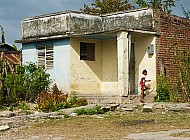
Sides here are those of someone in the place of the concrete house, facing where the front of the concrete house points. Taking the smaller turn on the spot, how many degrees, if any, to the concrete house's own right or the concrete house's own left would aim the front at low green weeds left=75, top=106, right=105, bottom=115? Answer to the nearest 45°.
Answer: approximately 45° to the concrete house's own left

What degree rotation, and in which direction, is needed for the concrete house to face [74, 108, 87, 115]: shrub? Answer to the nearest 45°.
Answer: approximately 45° to its left

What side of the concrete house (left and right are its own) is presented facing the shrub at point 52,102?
front

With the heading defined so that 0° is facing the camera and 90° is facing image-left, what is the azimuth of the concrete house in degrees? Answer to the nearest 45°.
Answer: approximately 45°
